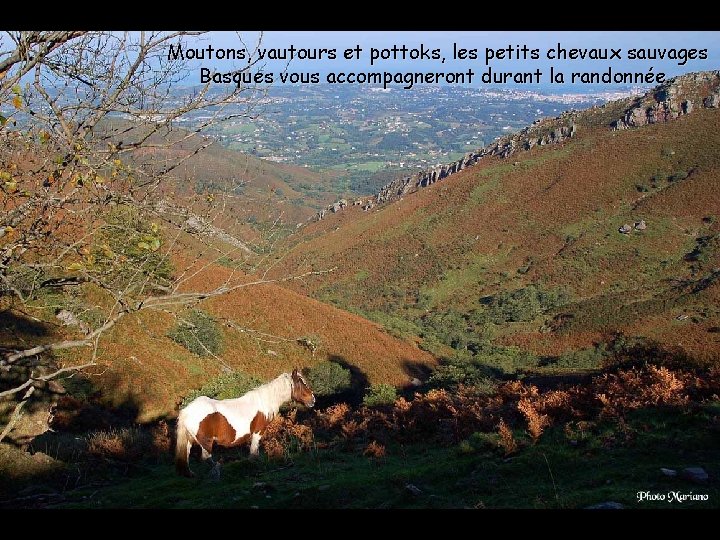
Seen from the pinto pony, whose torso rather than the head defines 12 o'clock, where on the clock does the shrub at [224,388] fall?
The shrub is roughly at 9 o'clock from the pinto pony.

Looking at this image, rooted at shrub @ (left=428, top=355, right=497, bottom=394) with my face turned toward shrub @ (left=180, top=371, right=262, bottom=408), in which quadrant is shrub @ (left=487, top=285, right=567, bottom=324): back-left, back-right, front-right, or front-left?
back-right

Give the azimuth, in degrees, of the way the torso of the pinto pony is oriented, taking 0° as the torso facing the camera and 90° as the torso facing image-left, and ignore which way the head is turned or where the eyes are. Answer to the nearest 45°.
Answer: approximately 270°

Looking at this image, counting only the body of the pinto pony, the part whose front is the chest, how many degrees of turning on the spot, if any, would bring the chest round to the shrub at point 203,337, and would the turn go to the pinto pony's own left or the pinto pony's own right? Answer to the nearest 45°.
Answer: approximately 90° to the pinto pony's own left

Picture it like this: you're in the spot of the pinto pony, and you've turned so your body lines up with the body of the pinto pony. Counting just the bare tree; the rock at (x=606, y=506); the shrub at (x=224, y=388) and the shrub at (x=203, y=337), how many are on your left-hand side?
2

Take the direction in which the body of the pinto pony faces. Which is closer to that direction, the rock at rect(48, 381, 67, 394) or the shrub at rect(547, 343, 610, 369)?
the shrub

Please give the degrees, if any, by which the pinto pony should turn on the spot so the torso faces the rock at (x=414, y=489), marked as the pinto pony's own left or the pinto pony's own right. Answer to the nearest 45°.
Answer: approximately 45° to the pinto pony's own right
